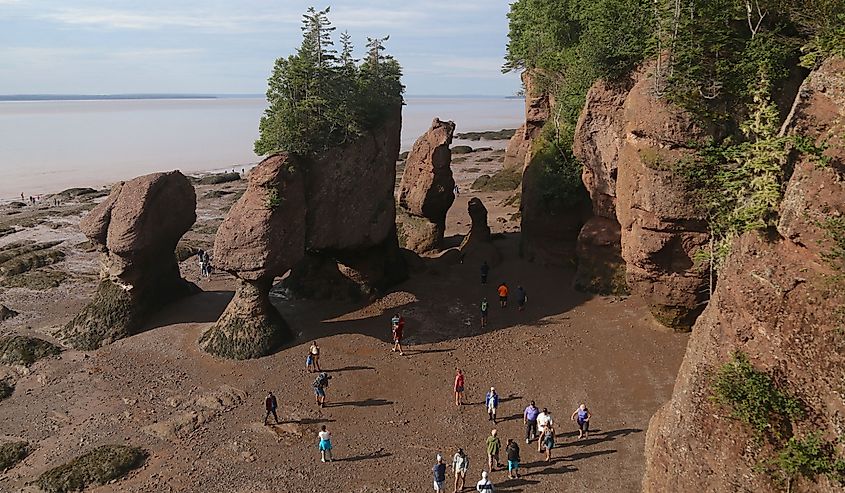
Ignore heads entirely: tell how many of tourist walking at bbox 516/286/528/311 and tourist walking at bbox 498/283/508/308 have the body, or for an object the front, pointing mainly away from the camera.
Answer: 2

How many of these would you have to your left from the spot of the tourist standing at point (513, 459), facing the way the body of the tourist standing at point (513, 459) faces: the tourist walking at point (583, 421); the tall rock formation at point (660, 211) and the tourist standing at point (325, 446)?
1

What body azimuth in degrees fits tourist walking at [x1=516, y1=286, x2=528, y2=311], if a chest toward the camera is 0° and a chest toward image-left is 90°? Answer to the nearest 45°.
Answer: approximately 180°

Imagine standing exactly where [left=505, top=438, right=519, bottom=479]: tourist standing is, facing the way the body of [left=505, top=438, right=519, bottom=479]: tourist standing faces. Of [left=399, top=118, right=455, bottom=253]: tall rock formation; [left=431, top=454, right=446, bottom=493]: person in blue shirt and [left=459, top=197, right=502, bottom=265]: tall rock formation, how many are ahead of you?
2

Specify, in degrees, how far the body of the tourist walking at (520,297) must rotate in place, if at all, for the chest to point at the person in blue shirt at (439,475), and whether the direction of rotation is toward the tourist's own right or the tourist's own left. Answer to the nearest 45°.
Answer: approximately 180°

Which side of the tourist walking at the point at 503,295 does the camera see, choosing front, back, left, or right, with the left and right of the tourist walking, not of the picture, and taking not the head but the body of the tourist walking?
back

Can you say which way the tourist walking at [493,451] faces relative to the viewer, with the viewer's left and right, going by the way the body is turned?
facing away from the viewer

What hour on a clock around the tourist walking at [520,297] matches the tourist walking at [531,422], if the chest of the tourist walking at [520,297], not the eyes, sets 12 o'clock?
the tourist walking at [531,422] is roughly at 6 o'clock from the tourist walking at [520,297].

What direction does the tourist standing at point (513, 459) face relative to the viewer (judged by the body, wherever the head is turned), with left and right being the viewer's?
facing away from the viewer
